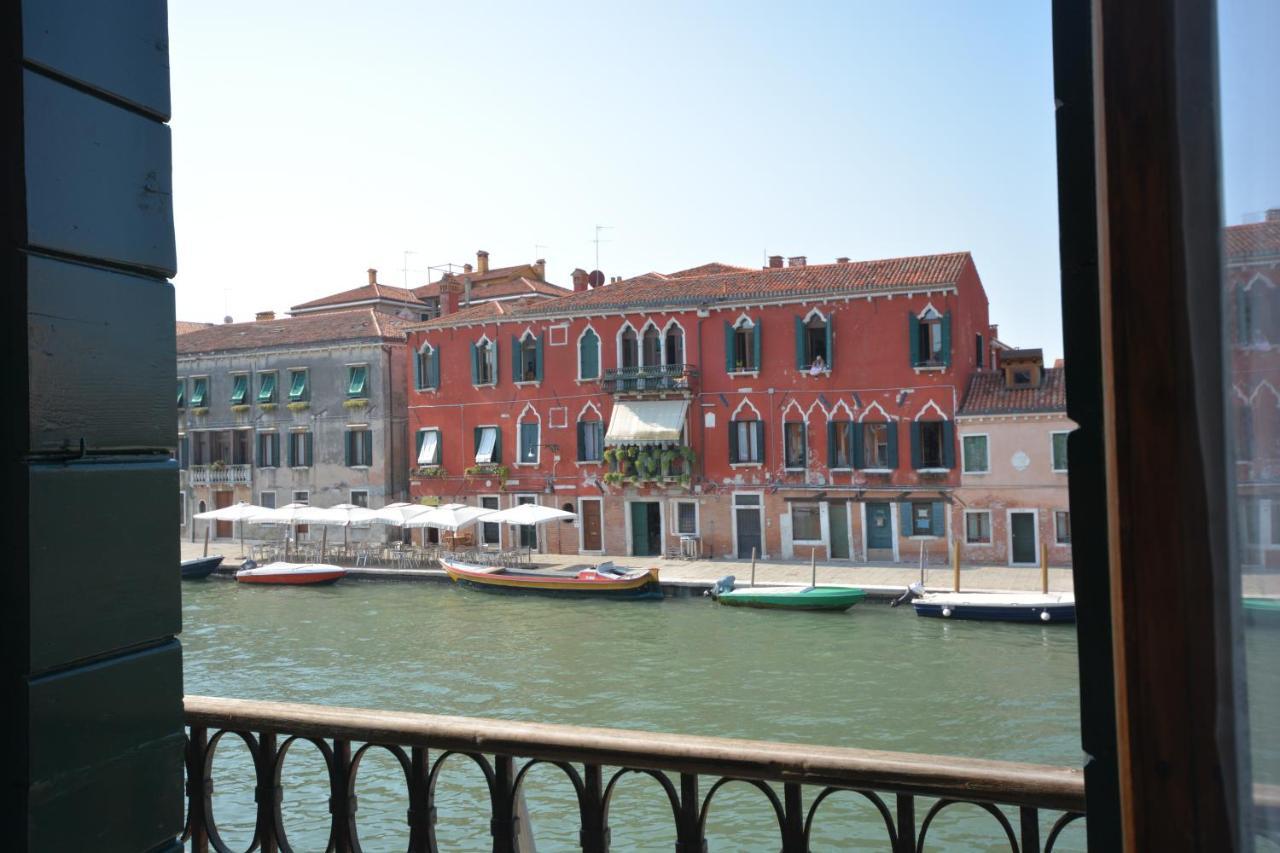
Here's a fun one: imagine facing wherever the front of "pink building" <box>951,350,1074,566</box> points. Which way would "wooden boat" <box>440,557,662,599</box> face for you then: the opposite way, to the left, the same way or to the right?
to the right

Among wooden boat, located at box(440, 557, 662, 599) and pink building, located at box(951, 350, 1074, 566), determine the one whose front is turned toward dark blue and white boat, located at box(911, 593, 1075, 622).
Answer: the pink building

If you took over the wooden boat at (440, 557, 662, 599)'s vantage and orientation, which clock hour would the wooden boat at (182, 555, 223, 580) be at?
the wooden boat at (182, 555, 223, 580) is roughly at 1 o'clock from the wooden boat at (440, 557, 662, 599).

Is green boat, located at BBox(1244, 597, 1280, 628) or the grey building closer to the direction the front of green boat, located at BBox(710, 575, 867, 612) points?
the green boat

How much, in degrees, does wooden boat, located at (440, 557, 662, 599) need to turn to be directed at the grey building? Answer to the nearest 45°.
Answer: approximately 45° to its right

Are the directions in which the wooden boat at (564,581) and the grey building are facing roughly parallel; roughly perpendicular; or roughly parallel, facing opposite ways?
roughly perpendicular

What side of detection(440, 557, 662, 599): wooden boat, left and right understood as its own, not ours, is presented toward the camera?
left

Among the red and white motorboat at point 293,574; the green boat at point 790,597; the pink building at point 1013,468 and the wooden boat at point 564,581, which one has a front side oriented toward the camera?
the pink building

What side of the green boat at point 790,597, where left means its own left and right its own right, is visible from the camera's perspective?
right

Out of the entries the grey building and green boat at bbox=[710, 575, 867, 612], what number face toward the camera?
1

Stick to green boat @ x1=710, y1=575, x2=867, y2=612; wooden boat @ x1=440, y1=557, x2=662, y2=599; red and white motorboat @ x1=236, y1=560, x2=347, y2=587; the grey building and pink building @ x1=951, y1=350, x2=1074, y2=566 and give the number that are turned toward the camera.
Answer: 2

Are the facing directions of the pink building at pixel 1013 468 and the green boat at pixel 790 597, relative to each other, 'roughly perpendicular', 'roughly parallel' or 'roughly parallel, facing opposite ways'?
roughly perpendicular

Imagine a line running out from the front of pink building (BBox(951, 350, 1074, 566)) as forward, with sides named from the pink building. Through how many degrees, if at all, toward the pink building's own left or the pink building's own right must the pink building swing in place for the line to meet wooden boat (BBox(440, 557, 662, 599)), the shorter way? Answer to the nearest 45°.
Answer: approximately 90° to the pink building's own right
